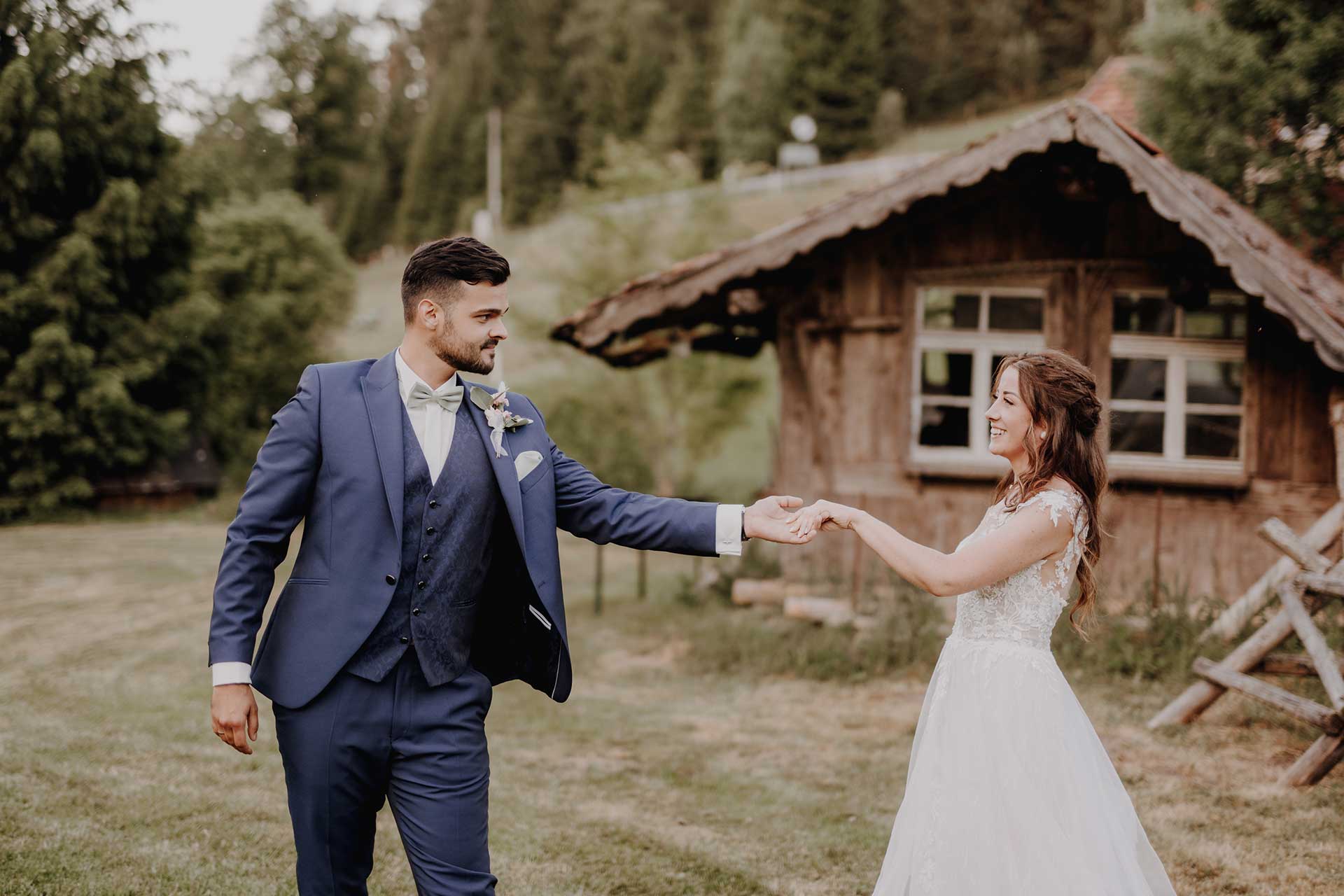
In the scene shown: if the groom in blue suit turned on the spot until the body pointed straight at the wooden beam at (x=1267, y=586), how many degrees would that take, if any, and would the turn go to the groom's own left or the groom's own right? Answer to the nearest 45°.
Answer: approximately 135° to the groom's own left

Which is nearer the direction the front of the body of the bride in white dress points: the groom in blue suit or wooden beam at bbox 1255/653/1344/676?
the groom in blue suit

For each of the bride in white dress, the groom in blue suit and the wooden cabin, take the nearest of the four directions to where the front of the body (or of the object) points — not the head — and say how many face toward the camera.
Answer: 2

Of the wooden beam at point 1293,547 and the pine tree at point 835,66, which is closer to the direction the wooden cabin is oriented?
the wooden beam

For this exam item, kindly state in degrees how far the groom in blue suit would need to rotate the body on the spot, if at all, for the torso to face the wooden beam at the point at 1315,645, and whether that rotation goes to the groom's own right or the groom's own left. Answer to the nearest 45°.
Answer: approximately 135° to the groom's own left

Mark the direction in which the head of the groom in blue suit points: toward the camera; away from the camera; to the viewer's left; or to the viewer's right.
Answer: to the viewer's right

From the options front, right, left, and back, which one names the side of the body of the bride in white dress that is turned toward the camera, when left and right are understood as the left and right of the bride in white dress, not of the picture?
left

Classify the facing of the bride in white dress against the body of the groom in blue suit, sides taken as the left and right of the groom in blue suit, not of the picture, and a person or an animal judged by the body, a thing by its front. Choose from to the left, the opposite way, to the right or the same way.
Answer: to the right

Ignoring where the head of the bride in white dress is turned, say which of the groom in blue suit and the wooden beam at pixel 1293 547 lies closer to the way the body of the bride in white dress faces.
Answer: the groom in blue suit
